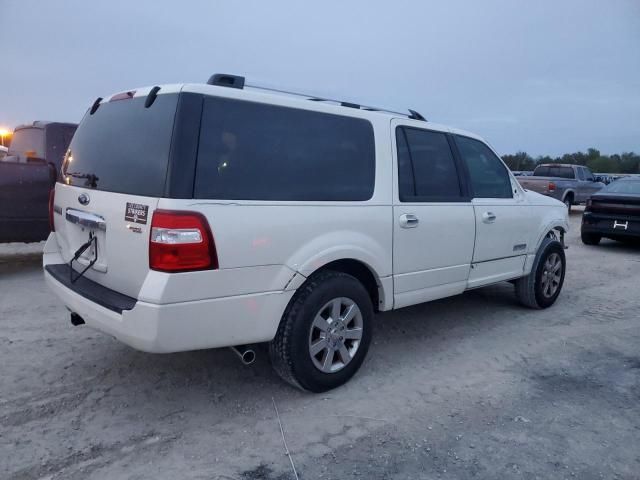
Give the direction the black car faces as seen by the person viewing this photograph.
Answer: facing away from the viewer

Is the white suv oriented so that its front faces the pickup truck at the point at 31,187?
no

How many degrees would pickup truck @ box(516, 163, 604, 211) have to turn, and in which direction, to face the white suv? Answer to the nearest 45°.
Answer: approximately 135° to its right

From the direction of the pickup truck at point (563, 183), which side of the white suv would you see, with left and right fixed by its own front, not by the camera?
front

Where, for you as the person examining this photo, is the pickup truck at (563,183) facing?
facing away from the viewer and to the right of the viewer

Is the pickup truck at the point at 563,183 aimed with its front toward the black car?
no

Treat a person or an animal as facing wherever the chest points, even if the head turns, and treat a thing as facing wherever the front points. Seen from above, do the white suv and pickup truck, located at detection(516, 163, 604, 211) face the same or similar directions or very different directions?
same or similar directions

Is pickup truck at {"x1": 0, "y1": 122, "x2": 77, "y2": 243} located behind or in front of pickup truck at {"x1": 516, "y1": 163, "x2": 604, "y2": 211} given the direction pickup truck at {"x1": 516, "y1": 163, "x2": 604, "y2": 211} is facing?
behind

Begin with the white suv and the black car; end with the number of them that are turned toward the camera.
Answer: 0

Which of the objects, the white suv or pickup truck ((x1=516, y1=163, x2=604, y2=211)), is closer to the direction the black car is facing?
the pickup truck

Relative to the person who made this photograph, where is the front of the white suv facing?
facing away from the viewer and to the right of the viewer

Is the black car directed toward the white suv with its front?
no

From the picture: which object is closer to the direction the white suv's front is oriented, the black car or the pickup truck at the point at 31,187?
the black car

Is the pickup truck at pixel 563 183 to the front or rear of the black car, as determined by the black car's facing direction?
to the front

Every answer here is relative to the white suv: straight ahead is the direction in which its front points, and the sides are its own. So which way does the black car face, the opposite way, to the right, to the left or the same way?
the same way

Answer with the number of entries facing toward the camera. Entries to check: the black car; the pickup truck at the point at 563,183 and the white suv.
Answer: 0
